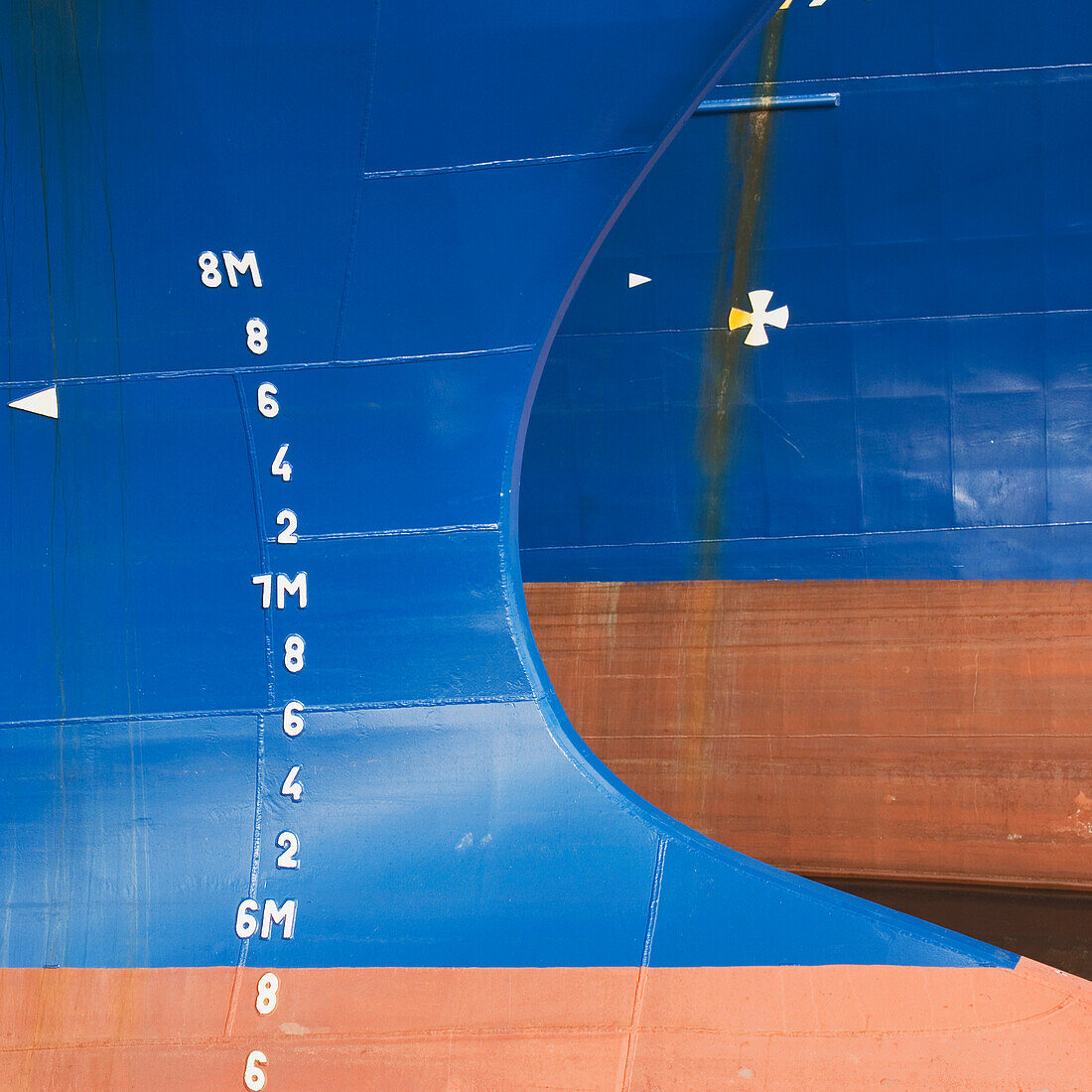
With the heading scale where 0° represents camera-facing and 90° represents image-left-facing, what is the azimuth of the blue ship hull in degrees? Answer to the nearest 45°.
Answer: approximately 270°
